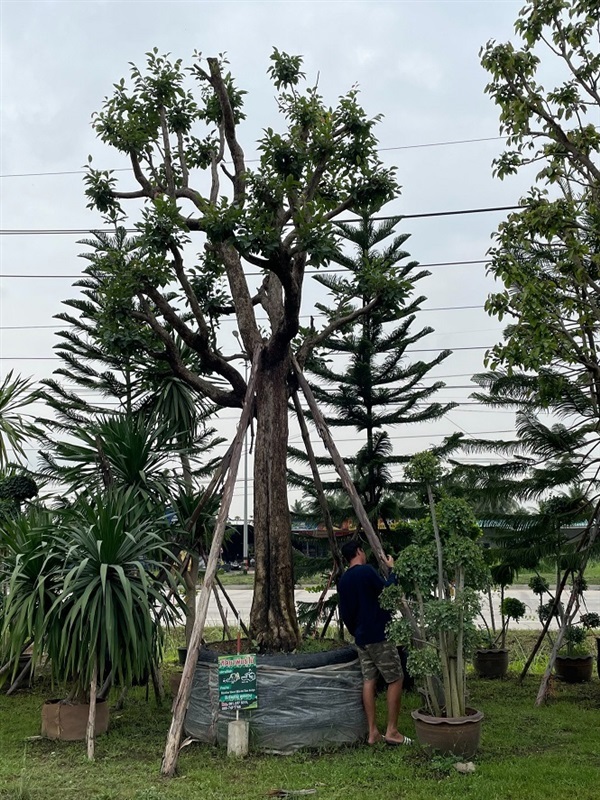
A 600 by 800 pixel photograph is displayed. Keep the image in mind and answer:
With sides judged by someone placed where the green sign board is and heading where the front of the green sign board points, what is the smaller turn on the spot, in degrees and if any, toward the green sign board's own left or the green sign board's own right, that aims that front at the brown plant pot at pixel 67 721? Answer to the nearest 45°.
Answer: approximately 135° to the green sign board's own right

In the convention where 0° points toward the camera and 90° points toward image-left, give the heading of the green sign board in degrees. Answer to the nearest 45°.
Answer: approximately 0°

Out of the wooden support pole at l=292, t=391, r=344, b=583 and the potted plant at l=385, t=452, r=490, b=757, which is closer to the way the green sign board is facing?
the potted plant

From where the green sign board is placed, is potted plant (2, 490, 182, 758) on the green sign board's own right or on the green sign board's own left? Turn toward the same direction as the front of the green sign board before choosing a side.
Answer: on the green sign board's own right

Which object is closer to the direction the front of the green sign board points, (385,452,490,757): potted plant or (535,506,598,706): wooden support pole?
the potted plant

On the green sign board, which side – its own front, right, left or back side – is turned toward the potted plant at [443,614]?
left

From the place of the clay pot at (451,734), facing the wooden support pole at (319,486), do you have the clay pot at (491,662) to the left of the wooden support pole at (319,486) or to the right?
right

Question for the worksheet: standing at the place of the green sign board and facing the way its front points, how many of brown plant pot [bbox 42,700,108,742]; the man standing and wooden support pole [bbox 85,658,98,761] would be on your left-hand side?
1

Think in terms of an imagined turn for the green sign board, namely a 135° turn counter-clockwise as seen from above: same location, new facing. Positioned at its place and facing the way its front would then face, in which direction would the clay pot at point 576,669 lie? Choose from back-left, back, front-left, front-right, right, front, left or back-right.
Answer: front

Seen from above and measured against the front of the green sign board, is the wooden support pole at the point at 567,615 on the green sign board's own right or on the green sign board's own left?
on the green sign board's own left
